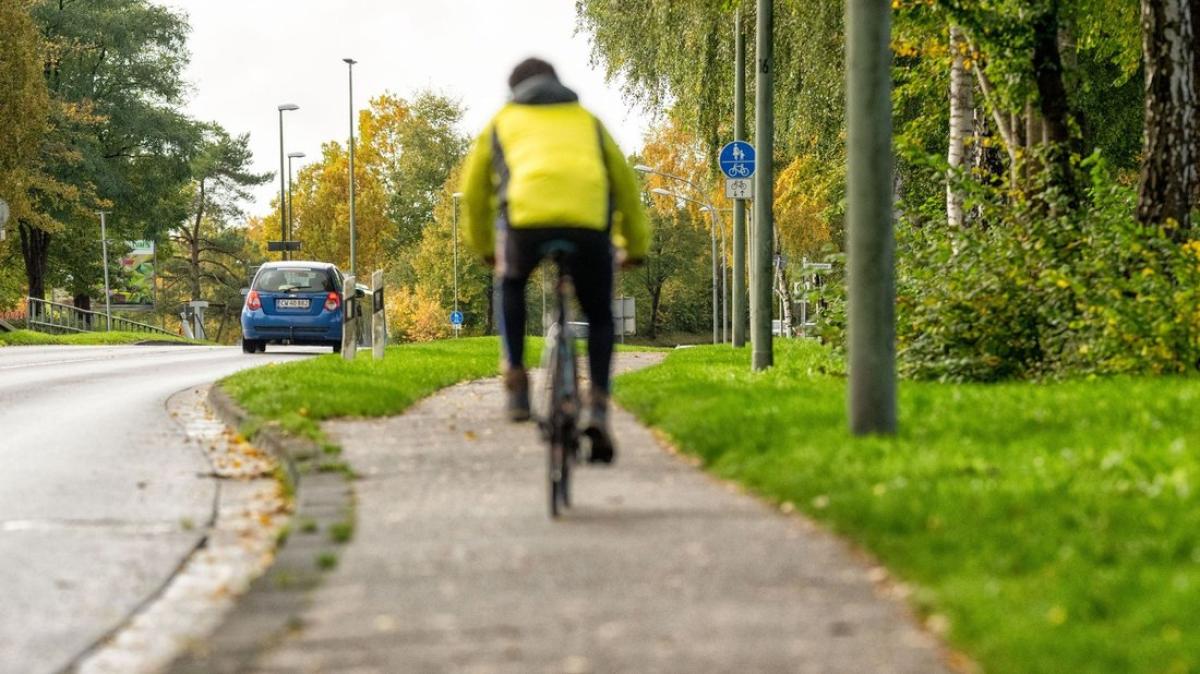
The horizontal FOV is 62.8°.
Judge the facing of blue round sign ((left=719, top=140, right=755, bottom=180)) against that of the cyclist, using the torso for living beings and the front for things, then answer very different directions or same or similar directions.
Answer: very different directions

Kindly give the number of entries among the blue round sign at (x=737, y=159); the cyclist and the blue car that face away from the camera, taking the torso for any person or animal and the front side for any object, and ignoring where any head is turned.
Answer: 2

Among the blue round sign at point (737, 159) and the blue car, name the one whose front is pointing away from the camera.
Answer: the blue car

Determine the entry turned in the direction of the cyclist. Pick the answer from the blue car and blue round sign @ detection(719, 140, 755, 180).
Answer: the blue round sign

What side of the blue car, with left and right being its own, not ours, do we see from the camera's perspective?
back

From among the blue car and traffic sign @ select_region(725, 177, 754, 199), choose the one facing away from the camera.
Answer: the blue car

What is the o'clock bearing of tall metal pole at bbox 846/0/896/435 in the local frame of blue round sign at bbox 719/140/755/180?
The tall metal pole is roughly at 12 o'clock from the blue round sign.

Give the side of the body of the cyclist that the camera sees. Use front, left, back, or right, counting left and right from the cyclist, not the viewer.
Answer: back

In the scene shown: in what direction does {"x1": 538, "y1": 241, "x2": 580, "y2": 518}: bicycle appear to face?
away from the camera

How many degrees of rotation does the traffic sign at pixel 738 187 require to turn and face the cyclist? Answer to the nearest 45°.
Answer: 0° — it already faces them
